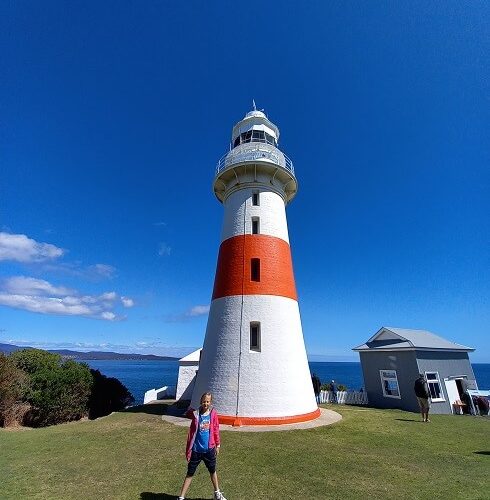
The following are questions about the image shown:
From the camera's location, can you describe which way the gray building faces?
facing the viewer and to the right of the viewer

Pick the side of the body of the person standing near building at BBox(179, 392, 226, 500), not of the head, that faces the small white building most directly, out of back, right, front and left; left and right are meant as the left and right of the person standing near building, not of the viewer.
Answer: back

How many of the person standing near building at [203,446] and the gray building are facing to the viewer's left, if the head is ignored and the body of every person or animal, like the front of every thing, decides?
0

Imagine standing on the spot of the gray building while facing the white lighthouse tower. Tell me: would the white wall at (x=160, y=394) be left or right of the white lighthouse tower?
right

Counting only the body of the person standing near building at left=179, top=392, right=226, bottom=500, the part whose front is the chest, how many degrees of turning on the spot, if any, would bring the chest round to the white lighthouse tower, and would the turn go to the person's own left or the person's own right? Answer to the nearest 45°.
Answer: approximately 180°

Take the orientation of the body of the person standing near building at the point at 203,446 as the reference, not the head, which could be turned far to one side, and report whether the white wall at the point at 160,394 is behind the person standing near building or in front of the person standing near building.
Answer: behind

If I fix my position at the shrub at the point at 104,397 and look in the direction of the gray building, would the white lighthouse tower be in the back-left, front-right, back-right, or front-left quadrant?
front-right

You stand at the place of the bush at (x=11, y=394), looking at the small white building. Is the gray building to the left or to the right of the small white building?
right

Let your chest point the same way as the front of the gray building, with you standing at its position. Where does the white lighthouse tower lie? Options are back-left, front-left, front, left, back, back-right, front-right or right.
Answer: right

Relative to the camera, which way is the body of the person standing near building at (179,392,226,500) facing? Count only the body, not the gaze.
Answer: toward the camera

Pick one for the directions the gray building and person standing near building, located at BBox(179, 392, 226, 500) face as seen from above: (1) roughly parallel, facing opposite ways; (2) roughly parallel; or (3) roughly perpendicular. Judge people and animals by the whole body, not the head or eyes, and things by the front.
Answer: roughly parallel
